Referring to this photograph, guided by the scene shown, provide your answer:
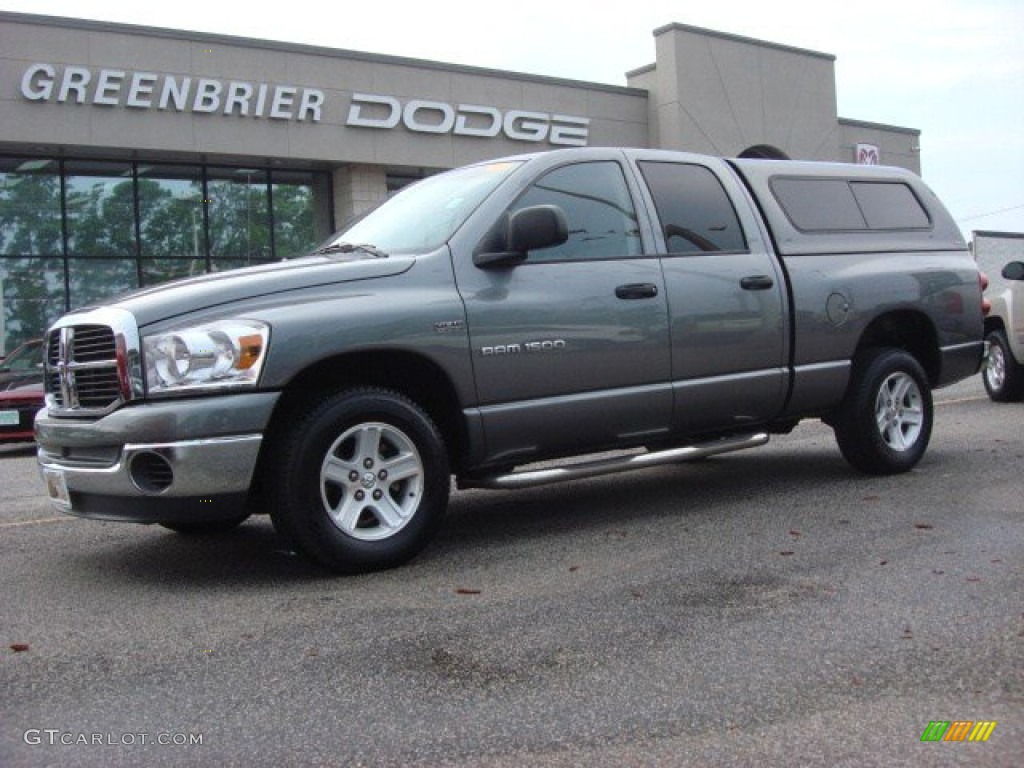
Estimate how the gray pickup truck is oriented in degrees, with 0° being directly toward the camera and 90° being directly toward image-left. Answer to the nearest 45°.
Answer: approximately 45°

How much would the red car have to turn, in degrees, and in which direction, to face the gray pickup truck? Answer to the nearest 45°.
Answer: approximately 45° to its left

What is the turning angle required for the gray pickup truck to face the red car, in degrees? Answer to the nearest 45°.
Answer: approximately 90° to its right

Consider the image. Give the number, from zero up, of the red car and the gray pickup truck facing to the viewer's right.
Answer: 0

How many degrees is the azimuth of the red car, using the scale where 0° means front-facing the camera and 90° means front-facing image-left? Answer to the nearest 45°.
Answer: approximately 45°

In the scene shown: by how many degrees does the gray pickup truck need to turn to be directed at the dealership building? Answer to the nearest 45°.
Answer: approximately 135° to its right

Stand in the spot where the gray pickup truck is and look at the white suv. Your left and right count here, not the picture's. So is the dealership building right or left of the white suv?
left

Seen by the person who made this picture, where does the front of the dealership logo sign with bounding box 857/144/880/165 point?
facing the viewer

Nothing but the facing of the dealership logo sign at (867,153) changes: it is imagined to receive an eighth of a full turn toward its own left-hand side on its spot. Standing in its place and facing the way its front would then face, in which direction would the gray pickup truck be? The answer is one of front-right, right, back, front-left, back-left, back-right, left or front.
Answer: front-right

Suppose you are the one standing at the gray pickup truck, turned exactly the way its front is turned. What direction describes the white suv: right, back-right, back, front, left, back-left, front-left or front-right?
back

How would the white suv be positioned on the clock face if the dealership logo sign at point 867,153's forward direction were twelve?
The white suv is roughly at 12 o'clock from the dealership logo sign.

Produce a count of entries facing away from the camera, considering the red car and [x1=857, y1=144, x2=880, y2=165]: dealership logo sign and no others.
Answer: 0

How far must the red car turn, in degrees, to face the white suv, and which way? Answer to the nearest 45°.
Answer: approximately 90° to its left

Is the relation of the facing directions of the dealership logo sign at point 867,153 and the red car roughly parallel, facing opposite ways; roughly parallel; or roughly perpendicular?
roughly parallel
